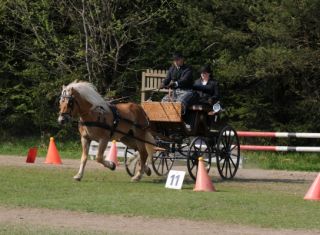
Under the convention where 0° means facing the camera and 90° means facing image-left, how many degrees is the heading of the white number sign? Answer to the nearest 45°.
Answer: approximately 0°

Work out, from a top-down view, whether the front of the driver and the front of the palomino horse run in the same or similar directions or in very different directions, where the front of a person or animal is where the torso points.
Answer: same or similar directions

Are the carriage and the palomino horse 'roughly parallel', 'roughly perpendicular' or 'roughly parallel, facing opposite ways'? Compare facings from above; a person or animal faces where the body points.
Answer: roughly parallel

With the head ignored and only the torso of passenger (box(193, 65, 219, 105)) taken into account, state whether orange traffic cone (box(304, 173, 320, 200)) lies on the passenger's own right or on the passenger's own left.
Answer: on the passenger's own left

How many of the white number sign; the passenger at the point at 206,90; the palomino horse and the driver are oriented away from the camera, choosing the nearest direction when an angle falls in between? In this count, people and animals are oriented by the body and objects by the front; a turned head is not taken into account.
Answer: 0

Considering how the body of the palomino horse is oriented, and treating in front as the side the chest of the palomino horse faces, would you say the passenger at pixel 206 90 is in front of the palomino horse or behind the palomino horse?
behind

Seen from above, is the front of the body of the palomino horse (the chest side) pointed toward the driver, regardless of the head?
no

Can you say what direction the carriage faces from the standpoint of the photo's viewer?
facing the viewer and to the left of the viewer

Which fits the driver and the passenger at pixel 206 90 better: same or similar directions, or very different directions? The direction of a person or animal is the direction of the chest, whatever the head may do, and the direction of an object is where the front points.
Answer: same or similar directions

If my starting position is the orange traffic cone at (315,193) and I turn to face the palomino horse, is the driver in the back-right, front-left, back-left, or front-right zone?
front-right

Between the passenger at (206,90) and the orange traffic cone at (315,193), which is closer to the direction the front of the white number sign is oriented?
the orange traffic cone

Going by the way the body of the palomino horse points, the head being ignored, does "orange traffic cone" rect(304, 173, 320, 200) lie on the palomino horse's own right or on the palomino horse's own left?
on the palomino horse's own left
